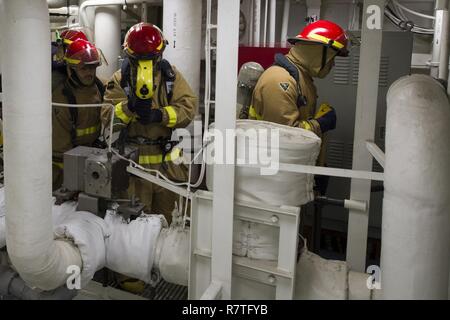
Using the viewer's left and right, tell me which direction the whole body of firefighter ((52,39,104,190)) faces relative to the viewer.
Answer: facing the viewer and to the right of the viewer

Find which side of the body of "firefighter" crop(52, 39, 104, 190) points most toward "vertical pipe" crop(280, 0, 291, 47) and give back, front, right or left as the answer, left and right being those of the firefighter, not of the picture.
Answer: left

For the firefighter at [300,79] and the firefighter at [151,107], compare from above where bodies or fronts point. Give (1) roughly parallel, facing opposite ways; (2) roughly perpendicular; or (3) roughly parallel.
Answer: roughly perpendicular

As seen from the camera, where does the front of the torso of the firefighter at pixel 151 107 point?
toward the camera

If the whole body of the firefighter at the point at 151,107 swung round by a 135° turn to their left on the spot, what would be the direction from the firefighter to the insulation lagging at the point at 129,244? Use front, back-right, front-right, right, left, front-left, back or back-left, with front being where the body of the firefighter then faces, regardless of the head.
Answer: back-right

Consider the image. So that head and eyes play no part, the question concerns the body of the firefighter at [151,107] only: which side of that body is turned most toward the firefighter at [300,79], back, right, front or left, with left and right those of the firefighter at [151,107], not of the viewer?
left

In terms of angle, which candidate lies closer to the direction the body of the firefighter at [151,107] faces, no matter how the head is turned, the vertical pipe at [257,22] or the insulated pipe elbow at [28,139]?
the insulated pipe elbow

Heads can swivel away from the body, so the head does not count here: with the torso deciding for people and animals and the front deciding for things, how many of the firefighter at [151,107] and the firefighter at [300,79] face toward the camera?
1
